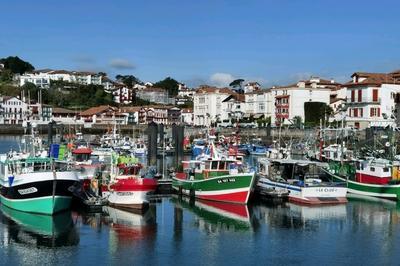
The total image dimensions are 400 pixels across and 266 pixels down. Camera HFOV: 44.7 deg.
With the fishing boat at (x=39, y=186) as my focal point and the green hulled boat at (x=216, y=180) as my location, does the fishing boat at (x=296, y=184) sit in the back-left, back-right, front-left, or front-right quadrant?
back-left

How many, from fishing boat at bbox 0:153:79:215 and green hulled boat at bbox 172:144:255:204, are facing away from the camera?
0

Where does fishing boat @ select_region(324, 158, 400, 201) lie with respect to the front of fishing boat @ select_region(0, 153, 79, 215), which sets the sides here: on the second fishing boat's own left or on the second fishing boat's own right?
on the second fishing boat's own left

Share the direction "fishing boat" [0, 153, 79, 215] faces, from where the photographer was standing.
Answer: facing the viewer and to the right of the viewer
